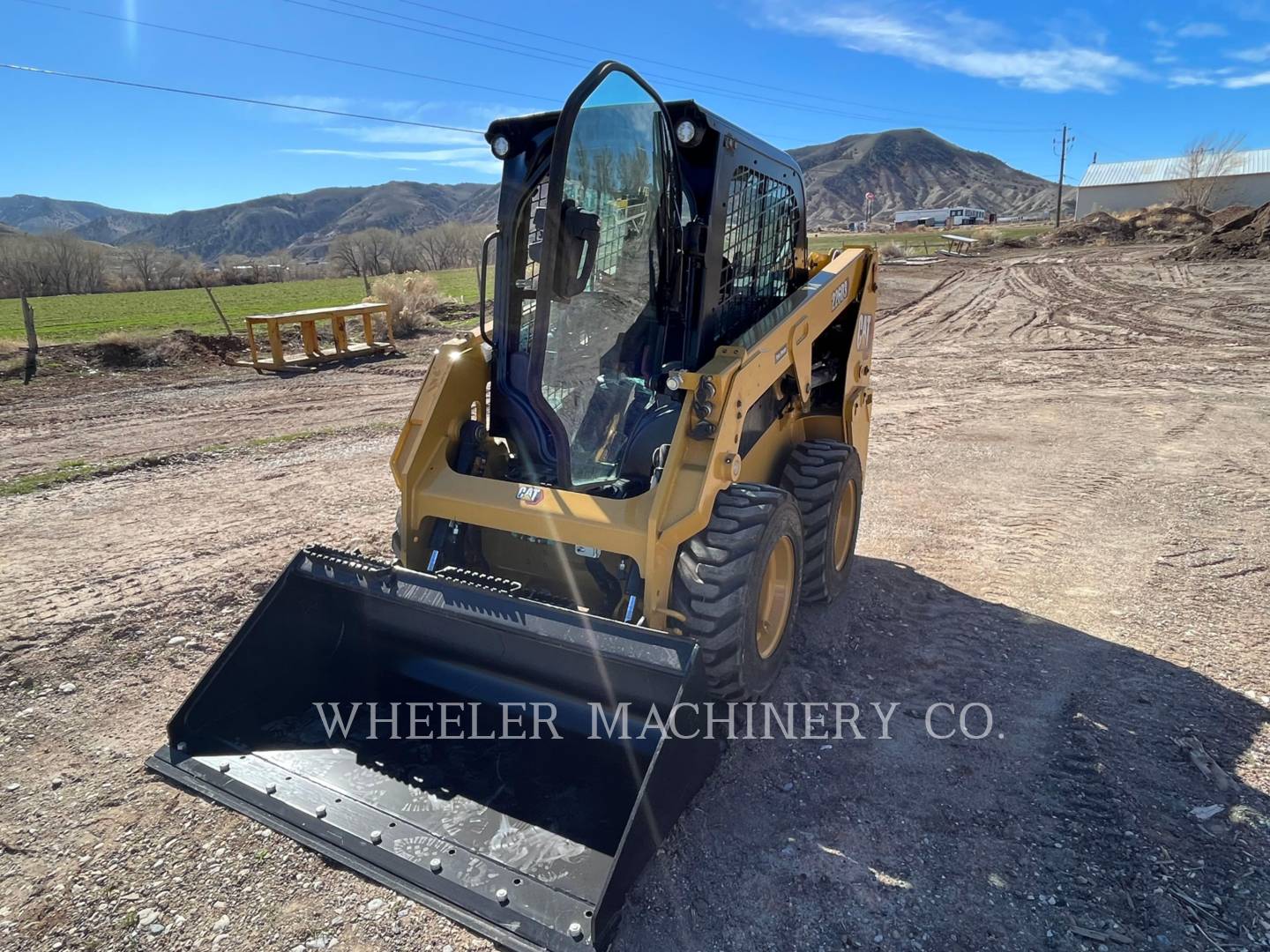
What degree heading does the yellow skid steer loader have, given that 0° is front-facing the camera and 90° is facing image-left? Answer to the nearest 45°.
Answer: approximately 45°

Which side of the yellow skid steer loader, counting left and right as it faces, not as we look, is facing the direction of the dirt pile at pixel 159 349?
right

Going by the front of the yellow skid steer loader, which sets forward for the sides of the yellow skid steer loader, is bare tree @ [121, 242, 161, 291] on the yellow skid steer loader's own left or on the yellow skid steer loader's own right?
on the yellow skid steer loader's own right

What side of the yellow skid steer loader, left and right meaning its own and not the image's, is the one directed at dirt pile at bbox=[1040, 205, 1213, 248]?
back

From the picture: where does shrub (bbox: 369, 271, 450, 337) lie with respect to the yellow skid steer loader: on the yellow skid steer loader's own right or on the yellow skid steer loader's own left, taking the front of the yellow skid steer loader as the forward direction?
on the yellow skid steer loader's own right

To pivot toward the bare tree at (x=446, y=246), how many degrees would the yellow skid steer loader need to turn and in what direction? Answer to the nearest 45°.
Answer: approximately 135° to its right

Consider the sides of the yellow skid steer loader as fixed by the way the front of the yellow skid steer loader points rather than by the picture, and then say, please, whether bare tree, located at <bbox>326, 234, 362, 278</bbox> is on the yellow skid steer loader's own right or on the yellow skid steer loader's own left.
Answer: on the yellow skid steer loader's own right

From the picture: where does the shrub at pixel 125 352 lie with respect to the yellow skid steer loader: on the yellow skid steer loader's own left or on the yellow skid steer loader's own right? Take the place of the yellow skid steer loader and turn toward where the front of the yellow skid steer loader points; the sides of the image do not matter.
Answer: on the yellow skid steer loader's own right

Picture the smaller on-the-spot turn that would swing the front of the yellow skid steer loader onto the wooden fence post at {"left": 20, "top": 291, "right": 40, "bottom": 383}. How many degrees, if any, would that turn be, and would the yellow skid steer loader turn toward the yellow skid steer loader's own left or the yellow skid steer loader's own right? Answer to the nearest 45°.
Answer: approximately 90° to the yellow skid steer loader's own right

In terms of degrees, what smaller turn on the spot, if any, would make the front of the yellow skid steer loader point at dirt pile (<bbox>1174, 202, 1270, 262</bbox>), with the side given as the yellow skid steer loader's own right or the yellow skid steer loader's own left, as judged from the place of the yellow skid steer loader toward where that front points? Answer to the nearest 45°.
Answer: approximately 180°
